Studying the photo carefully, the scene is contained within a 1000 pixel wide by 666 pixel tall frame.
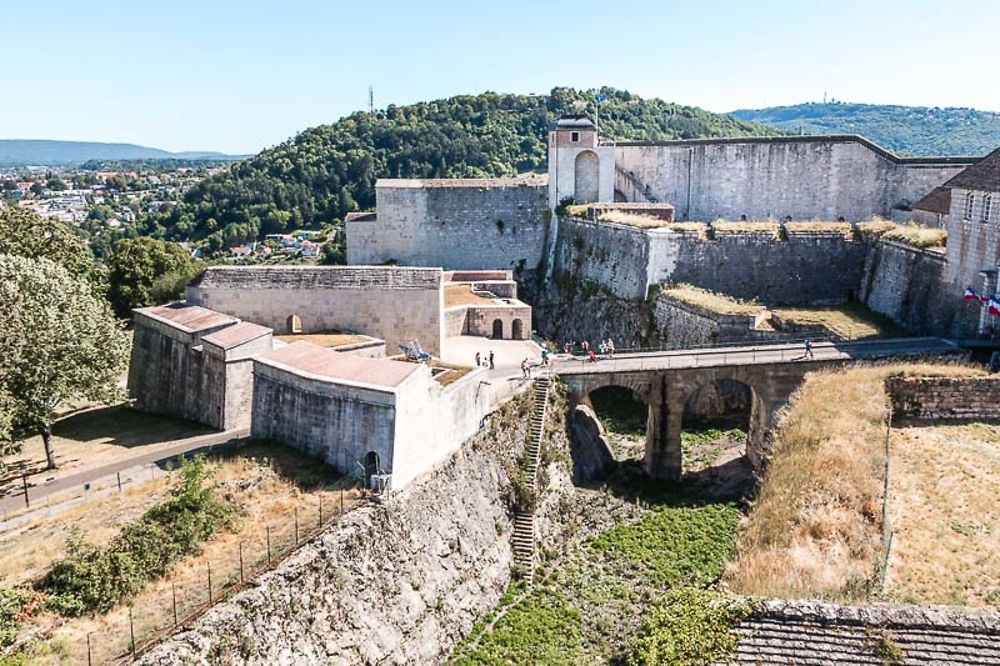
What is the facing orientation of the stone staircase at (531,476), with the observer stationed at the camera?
facing the viewer

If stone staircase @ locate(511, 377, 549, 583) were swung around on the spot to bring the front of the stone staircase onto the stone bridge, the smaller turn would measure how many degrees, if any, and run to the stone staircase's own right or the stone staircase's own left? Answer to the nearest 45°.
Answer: approximately 135° to the stone staircase's own left

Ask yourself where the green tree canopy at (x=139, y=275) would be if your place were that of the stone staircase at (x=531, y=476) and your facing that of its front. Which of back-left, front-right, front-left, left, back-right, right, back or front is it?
back-right

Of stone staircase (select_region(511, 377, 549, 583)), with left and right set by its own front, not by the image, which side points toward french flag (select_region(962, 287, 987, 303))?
left

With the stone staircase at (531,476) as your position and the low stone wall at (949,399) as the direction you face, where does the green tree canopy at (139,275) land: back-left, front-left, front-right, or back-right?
back-left

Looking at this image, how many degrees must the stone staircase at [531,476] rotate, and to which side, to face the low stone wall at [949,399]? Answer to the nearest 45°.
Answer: approximately 90° to its left

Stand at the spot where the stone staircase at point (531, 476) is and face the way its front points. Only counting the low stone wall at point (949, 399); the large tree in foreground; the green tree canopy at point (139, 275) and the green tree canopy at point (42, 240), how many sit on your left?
1

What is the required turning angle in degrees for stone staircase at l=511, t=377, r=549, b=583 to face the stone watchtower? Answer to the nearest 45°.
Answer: approximately 180°

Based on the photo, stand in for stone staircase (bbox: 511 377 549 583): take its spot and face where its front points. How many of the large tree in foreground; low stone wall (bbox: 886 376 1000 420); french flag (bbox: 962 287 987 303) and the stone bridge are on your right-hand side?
1

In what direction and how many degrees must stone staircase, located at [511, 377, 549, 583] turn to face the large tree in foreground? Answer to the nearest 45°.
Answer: approximately 90° to its right

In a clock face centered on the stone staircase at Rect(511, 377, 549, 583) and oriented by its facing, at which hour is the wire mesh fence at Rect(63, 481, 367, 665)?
The wire mesh fence is roughly at 1 o'clock from the stone staircase.
